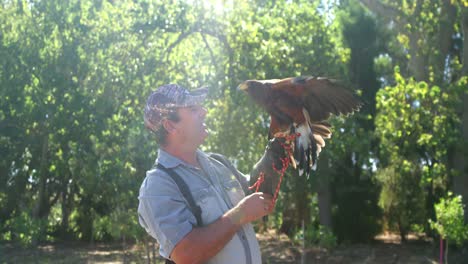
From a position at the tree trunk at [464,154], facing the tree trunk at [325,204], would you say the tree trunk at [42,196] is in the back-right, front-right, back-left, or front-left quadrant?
front-left

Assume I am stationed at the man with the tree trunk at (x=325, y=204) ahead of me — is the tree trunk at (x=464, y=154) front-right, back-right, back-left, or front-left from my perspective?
front-right

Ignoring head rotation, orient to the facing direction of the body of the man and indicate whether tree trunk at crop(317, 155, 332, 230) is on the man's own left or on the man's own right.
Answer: on the man's own left

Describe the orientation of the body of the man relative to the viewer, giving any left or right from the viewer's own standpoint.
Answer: facing the viewer and to the right of the viewer

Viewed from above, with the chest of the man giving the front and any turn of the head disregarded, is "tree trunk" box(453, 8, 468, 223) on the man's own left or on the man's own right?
on the man's own left

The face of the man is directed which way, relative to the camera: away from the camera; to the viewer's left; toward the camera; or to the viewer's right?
to the viewer's right

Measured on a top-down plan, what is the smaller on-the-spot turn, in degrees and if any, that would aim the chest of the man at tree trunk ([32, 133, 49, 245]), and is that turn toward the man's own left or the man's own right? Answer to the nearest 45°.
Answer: approximately 135° to the man's own left
